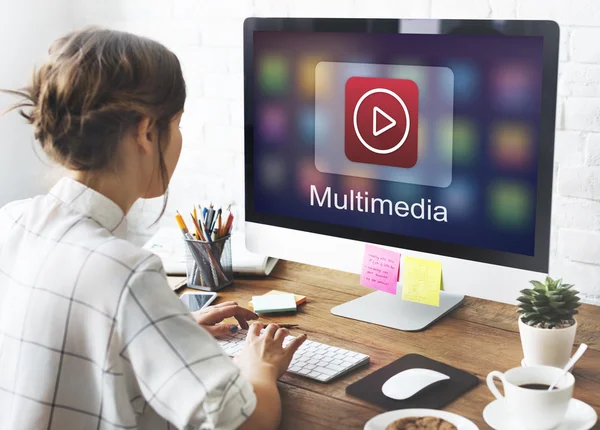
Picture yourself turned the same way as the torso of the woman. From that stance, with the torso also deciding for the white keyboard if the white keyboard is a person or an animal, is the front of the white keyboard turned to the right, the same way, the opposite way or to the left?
the opposite way

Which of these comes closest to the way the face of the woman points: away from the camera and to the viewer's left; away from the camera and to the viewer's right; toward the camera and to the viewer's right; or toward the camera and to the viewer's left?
away from the camera and to the viewer's right

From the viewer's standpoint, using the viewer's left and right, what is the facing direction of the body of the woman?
facing away from the viewer and to the right of the viewer

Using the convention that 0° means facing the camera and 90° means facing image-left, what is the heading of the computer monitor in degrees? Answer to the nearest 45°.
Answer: approximately 45°

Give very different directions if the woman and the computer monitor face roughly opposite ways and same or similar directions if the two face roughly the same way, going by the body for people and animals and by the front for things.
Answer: very different directions
